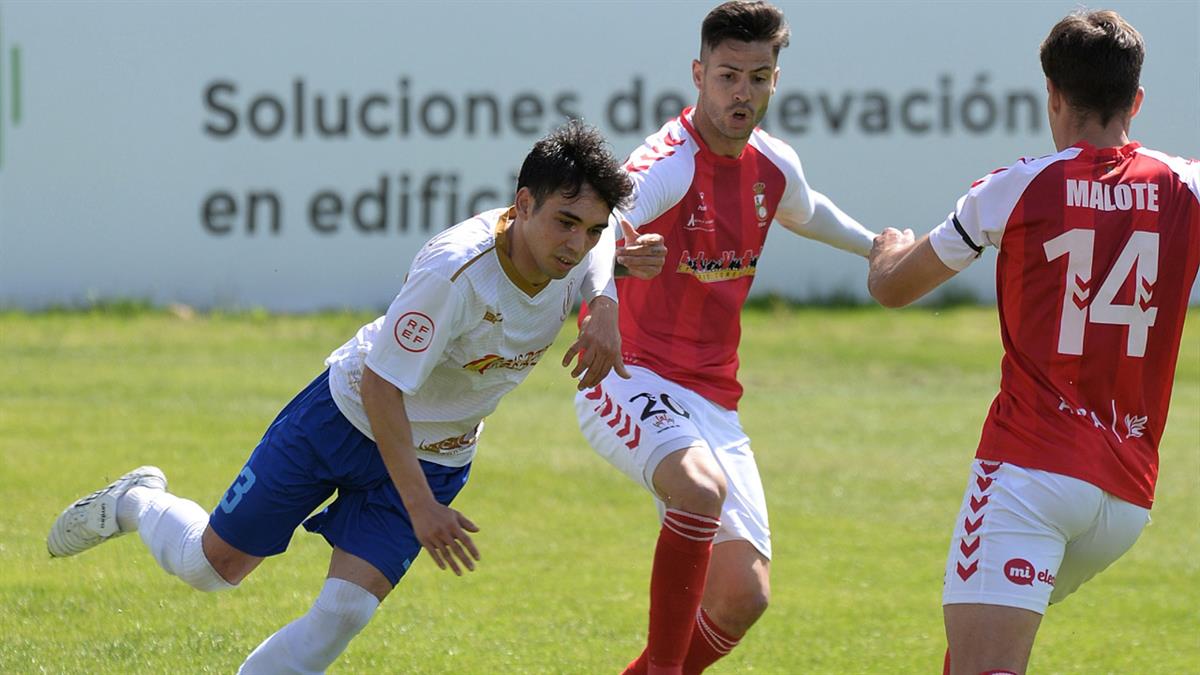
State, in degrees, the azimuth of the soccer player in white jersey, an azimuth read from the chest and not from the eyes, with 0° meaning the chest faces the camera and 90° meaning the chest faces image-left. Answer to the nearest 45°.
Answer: approximately 315°

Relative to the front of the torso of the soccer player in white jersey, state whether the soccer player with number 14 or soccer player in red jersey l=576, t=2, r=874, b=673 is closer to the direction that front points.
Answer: the soccer player with number 14

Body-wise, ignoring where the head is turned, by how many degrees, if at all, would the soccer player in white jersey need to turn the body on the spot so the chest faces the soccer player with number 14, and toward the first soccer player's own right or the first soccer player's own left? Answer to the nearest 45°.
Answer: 0° — they already face them
